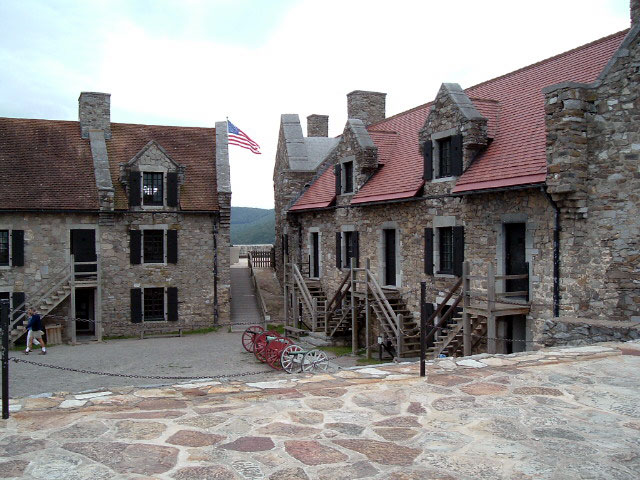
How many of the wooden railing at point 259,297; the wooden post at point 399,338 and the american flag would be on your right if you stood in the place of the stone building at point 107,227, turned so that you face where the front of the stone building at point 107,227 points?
0

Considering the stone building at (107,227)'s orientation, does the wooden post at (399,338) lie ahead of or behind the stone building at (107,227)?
ahead

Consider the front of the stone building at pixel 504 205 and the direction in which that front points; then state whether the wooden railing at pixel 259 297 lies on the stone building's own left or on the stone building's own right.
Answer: on the stone building's own right

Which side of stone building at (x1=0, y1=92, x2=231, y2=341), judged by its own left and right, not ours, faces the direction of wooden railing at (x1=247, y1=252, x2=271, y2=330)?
left

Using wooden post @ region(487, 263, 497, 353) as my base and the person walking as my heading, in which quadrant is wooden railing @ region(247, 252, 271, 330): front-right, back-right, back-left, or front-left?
front-right

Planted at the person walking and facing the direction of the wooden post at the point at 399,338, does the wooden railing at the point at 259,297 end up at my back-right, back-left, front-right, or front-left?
front-left

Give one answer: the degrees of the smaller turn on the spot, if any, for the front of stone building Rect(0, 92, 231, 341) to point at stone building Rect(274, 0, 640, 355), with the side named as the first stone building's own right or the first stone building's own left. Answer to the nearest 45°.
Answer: approximately 45° to the first stone building's own left

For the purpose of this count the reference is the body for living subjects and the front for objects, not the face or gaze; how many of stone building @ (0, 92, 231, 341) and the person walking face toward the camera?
1

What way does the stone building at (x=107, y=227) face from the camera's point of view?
toward the camera

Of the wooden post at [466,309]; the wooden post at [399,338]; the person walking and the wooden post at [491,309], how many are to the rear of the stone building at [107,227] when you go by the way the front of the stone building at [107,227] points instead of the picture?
0

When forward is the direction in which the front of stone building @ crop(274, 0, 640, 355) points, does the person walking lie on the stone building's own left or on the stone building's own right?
on the stone building's own right

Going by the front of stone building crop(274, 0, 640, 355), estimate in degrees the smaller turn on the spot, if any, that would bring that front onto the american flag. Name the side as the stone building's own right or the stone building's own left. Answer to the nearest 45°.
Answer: approximately 90° to the stone building's own right

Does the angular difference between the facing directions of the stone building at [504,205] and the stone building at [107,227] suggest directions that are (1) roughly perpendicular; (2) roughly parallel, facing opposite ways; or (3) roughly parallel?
roughly perpendicular

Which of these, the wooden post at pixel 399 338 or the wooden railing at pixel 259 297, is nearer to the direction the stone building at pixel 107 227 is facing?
the wooden post

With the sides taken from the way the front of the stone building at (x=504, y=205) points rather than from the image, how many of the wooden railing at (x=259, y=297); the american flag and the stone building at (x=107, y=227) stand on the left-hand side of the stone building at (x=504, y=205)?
0

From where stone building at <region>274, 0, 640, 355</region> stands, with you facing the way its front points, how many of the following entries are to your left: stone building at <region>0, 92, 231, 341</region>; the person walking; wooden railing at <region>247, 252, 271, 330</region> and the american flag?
0

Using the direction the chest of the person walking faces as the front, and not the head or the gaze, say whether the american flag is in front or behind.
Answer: behind

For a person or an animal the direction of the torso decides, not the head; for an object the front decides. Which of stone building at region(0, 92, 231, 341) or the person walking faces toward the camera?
the stone building

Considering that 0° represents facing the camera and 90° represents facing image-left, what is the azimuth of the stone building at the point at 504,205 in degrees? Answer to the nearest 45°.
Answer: approximately 45°
